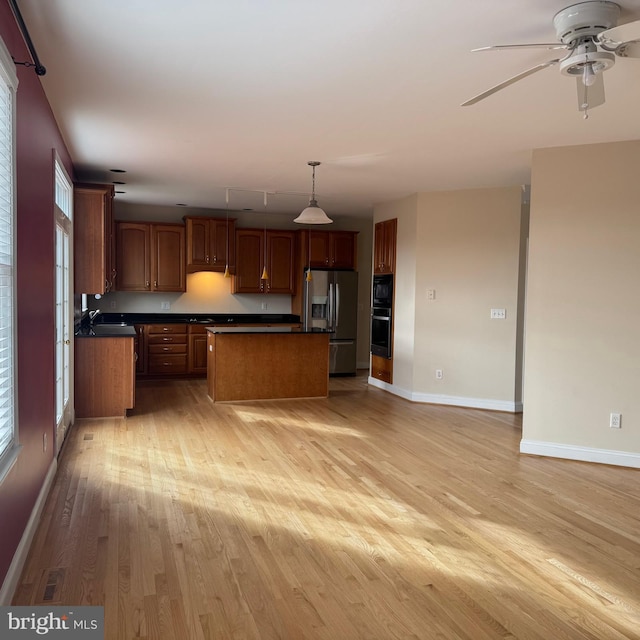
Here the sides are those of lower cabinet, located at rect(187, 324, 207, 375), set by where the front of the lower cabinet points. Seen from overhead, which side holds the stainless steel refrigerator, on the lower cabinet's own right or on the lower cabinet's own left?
on the lower cabinet's own left

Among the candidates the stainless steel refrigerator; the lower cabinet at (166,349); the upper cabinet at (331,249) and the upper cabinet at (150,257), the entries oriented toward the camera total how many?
4

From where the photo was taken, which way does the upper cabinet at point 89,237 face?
to the viewer's right

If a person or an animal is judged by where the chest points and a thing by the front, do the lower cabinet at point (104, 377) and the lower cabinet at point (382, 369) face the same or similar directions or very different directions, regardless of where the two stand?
very different directions

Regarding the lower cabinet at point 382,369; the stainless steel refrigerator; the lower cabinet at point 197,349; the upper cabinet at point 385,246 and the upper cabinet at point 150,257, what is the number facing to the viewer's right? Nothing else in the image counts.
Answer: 0

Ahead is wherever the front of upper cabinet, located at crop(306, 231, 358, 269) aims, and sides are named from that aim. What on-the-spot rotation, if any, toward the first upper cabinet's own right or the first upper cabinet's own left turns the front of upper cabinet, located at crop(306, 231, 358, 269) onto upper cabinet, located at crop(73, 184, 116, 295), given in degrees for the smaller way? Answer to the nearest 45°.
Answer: approximately 45° to the first upper cabinet's own right

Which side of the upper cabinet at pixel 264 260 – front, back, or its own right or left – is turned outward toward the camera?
front

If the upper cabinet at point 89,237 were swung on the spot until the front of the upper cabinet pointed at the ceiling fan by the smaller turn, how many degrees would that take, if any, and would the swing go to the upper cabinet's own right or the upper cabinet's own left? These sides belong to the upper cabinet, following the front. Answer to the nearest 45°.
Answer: approximately 45° to the upper cabinet's own right

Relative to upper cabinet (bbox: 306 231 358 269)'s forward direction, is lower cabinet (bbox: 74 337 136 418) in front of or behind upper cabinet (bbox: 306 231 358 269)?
in front

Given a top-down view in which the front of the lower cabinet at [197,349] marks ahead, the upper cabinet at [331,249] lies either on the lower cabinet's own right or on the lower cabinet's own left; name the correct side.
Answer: on the lower cabinet's own left

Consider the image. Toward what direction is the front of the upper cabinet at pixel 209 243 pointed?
toward the camera

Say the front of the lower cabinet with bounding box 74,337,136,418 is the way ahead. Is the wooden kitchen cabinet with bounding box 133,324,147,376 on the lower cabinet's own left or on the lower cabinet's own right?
on the lower cabinet's own left

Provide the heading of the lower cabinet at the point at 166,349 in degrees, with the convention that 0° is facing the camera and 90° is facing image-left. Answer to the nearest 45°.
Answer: approximately 0°

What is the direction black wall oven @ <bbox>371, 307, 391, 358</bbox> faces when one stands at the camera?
facing the viewer and to the left of the viewer

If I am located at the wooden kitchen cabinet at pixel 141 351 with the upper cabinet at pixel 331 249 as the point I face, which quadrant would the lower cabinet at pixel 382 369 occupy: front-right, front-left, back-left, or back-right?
front-right

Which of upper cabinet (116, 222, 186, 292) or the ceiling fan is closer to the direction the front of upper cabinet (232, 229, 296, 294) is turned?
the ceiling fan

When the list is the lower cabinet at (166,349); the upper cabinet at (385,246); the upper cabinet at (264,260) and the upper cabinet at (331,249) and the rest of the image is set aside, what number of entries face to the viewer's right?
0
